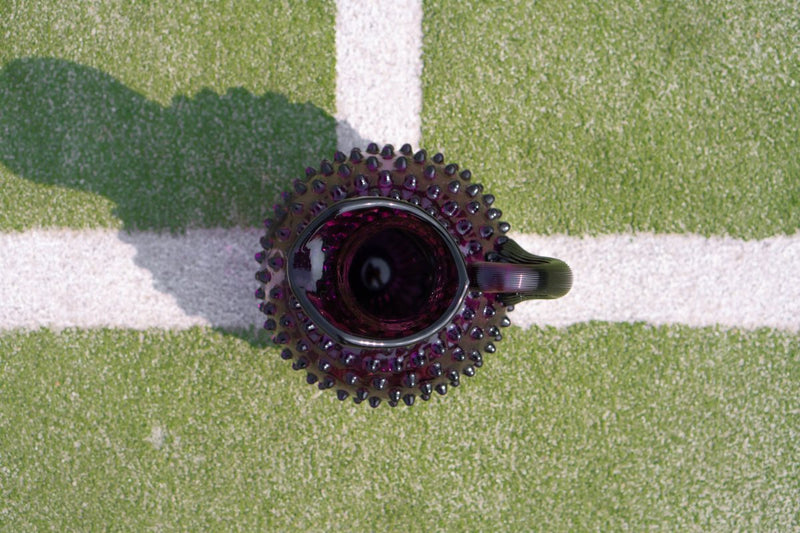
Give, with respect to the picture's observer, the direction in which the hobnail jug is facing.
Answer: facing to the left of the viewer
